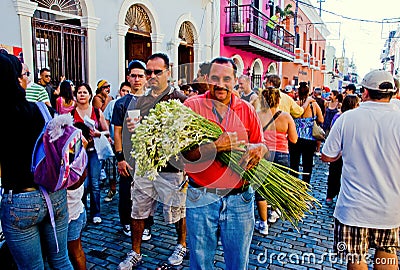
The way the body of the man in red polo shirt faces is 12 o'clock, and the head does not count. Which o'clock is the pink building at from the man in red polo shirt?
The pink building is roughly at 6 o'clock from the man in red polo shirt.

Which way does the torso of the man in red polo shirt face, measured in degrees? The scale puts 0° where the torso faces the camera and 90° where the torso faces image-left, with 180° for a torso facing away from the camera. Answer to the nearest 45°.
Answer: approximately 0°

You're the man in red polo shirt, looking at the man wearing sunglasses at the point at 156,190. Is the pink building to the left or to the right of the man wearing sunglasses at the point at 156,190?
right

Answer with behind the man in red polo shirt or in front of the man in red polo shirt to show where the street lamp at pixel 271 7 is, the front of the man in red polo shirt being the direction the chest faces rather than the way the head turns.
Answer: behind

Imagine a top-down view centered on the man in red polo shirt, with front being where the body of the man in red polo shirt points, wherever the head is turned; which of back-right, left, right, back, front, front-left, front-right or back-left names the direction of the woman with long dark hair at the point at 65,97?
back-right

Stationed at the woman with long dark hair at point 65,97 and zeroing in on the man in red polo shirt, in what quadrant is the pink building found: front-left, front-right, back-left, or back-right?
back-left

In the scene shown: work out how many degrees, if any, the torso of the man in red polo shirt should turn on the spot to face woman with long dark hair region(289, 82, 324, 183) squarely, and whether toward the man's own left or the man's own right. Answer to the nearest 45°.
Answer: approximately 180°
